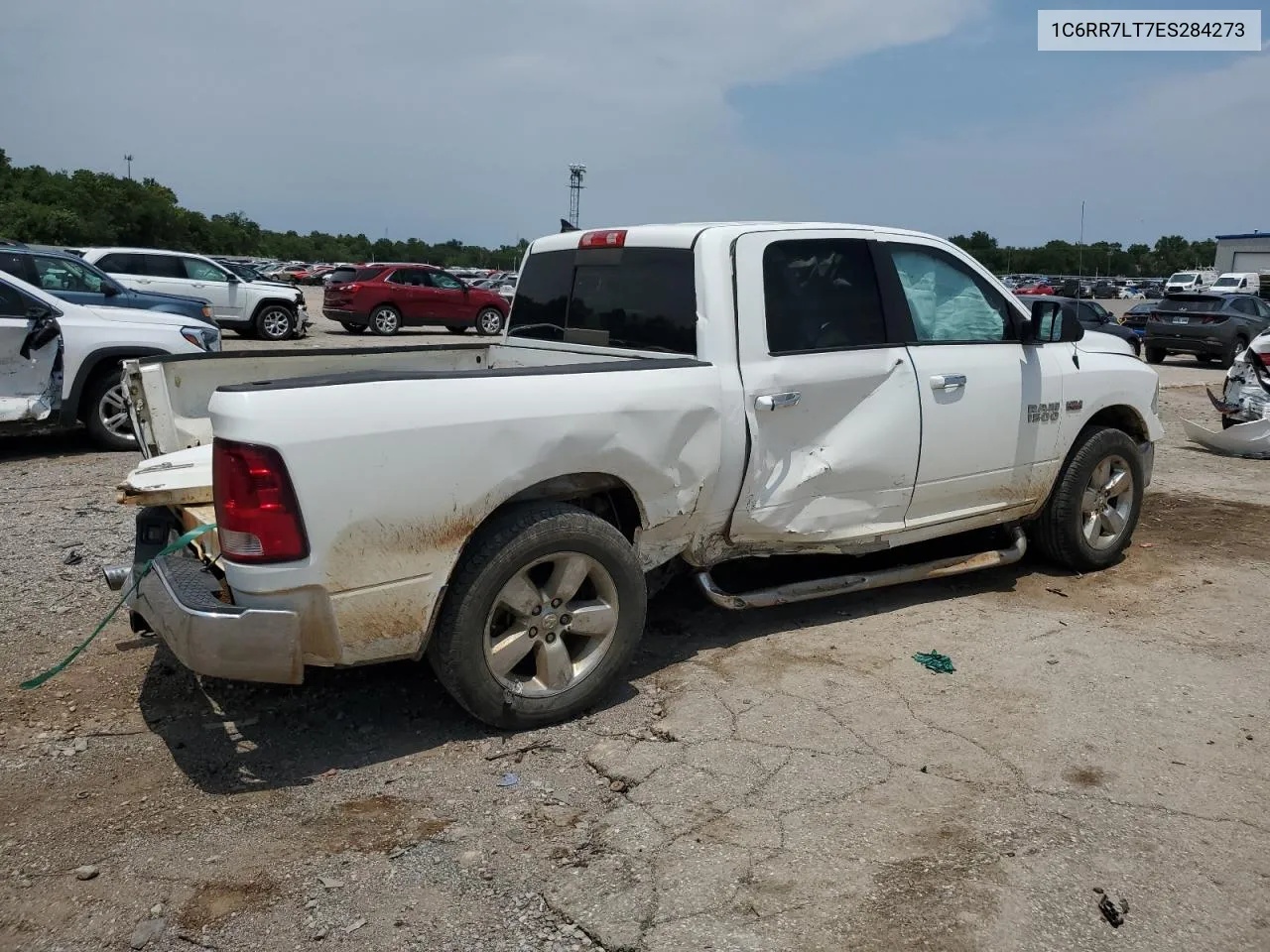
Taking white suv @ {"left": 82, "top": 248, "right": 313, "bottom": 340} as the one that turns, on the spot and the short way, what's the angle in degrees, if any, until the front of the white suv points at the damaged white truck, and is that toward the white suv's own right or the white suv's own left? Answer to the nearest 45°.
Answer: approximately 90° to the white suv's own right

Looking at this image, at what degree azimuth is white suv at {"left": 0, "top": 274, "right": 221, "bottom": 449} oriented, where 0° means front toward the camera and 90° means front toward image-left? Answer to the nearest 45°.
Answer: approximately 270°

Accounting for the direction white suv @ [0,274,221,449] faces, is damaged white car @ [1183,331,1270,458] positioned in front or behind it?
in front

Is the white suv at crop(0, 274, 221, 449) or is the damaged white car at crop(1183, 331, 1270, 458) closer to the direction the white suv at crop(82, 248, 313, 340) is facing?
the damaged white car

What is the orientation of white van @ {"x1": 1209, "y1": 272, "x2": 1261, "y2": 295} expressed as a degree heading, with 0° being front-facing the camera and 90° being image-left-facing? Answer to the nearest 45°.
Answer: approximately 45°

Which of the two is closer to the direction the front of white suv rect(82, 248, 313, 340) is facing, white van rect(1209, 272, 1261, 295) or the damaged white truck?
the white van

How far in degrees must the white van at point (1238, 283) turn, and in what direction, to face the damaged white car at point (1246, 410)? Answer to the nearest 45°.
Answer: approximately 45° to its left

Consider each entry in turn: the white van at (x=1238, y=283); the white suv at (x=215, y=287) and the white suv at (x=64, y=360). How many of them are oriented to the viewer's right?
2

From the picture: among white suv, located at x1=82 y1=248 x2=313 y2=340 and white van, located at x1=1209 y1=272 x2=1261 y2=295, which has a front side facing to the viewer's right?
the white suv

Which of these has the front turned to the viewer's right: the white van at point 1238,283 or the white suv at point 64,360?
the white suv

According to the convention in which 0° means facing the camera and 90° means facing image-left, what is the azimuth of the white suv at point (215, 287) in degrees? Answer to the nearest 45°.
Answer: approximately 270°
